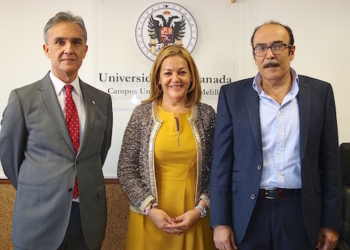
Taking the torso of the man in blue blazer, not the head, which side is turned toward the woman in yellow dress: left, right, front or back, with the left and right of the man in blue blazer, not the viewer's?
right

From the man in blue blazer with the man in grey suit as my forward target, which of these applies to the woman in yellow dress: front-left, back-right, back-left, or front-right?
front-right

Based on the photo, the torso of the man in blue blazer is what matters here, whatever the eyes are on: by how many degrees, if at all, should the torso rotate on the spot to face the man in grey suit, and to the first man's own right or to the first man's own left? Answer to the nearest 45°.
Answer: approximately 90° to the first man's own right

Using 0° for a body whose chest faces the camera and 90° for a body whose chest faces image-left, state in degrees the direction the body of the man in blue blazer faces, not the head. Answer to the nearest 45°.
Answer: approximately 0°

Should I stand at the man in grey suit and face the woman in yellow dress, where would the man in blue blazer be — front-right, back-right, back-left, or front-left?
front-right
